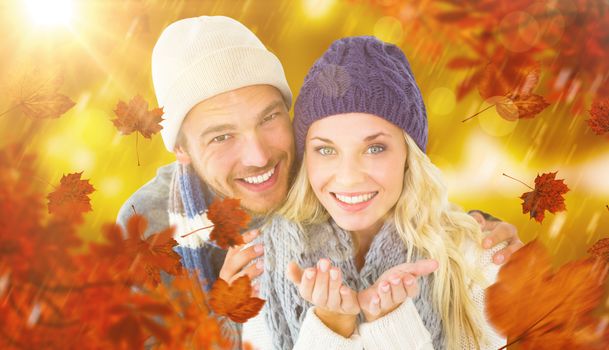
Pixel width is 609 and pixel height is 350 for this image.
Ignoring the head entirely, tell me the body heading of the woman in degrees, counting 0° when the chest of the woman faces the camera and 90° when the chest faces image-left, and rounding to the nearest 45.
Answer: approximately 0°

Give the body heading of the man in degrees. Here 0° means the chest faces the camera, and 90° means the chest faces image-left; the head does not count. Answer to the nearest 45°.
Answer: approximately 315°
